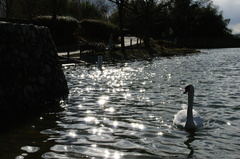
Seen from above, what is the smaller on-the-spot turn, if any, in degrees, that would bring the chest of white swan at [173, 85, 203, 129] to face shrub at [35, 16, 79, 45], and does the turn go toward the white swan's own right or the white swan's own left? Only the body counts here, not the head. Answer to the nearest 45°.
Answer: approximately 135° to the white swan's own right

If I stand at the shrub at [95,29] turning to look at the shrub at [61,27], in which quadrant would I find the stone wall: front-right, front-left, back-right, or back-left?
front-left

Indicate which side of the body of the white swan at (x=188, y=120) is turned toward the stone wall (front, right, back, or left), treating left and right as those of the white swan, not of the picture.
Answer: right

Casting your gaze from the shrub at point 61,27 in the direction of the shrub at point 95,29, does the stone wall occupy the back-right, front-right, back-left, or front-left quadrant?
back-right

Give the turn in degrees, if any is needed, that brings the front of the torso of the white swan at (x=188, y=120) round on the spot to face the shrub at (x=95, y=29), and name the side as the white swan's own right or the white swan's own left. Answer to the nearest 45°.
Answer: approximately 180°

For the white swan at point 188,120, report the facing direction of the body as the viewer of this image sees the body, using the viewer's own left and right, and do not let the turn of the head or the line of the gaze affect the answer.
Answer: facing the viewer
